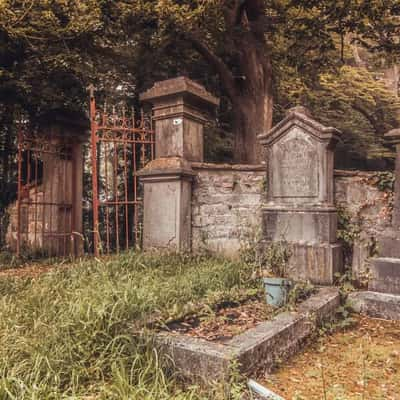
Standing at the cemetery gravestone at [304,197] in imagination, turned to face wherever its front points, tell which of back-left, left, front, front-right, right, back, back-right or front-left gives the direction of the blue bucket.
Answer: front-left

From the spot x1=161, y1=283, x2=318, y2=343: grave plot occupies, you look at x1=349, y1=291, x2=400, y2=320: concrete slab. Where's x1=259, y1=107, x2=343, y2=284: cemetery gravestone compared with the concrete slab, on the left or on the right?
left

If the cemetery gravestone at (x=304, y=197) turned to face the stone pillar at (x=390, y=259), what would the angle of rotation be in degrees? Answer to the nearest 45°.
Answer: approximately 90° to its left

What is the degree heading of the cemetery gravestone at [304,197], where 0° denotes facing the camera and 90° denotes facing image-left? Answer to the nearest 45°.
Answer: approximately 45°

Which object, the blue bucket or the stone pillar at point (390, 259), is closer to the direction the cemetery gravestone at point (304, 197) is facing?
the blue bucket

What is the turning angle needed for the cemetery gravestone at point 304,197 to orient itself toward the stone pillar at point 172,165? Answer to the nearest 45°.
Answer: approximately 45° to its right

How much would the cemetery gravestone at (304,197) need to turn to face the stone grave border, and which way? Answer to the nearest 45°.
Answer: approximately 45° to its left

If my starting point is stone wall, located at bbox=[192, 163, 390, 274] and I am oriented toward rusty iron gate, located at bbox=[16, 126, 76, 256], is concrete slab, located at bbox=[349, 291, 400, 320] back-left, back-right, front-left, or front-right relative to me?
back-left

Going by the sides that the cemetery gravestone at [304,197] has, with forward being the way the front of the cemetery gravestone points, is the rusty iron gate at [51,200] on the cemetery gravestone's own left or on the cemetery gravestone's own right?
on the cemetery gravestone's own right

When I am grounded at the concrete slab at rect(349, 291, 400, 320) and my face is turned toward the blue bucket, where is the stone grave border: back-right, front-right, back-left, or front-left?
front-left
